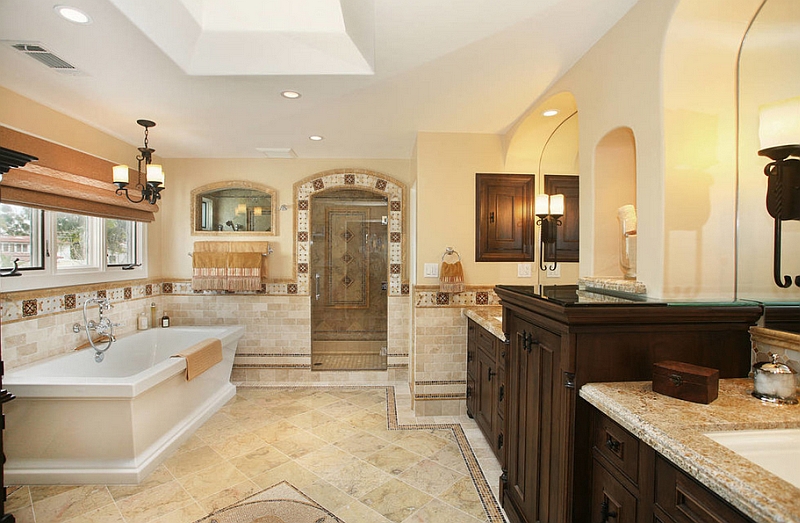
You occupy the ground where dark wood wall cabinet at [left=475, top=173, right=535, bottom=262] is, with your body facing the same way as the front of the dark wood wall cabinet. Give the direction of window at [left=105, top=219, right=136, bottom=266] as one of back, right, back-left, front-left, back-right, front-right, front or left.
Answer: right

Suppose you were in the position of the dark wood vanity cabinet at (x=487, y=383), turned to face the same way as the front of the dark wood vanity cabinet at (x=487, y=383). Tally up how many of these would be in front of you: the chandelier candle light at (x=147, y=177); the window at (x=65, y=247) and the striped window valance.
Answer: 3

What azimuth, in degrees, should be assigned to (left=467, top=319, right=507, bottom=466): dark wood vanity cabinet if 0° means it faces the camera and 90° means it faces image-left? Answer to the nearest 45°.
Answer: approximately 90°

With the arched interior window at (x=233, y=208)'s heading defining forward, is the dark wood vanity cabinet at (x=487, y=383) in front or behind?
in front

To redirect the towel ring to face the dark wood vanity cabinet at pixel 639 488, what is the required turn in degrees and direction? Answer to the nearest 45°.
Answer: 0° — it already faces it

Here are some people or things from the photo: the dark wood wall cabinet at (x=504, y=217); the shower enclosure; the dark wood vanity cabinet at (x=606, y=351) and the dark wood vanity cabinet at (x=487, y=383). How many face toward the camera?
2

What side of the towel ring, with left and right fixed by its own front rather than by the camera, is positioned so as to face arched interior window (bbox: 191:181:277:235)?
right

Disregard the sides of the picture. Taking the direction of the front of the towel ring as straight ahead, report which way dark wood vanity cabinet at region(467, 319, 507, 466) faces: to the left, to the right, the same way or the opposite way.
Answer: to the right

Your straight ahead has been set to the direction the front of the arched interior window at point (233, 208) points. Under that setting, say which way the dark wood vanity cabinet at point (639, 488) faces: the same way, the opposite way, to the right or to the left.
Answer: to the right

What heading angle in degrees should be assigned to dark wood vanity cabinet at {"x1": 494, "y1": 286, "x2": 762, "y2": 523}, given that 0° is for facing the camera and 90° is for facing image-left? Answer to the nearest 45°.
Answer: approximately 90°
